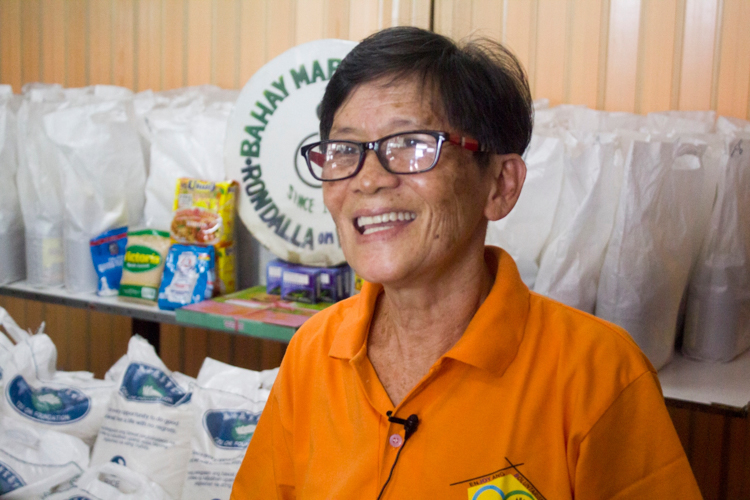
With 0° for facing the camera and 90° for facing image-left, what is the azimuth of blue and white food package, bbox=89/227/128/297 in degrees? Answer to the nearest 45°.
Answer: approximately 0°

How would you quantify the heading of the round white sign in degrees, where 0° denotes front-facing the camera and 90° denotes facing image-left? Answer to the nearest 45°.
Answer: approximately 0°

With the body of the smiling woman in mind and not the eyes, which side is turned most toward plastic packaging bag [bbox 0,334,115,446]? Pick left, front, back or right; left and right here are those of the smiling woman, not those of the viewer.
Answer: right

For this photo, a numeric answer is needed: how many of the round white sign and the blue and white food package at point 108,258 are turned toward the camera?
2

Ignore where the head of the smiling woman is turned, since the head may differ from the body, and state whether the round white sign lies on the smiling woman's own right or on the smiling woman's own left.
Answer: on the smiling woman's own right
